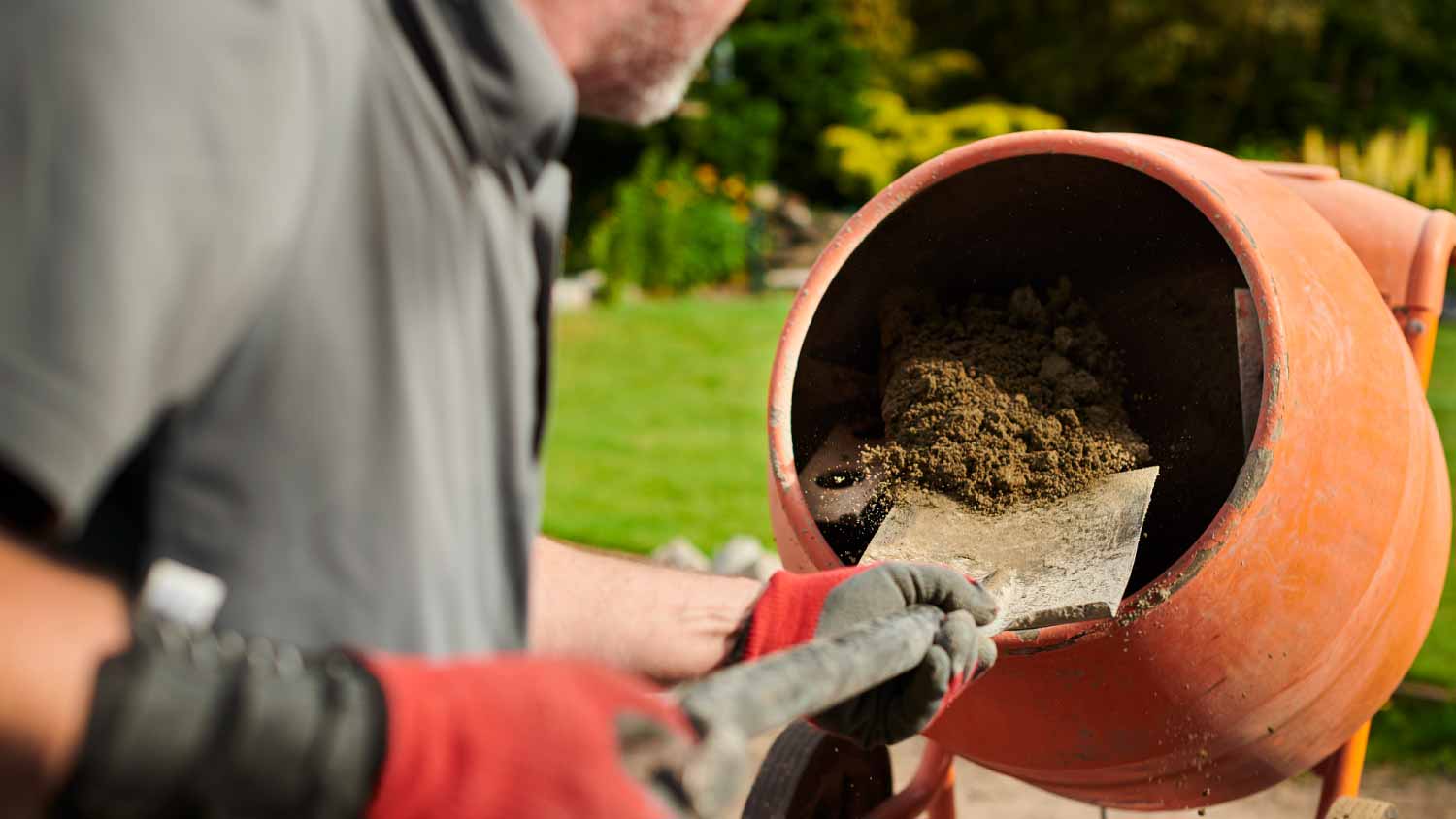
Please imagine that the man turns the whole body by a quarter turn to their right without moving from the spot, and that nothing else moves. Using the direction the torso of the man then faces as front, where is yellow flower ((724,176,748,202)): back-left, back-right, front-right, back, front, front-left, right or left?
back

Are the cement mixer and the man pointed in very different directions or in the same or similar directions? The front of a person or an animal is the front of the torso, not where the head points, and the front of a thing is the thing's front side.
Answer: very different directions

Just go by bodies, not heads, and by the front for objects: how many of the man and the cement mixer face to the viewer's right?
1

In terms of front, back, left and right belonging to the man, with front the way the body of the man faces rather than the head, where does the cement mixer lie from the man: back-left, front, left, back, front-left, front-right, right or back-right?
front-left

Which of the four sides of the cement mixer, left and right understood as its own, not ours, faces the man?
front

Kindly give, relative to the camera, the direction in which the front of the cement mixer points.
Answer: facing the viewer and to the left of the viewer

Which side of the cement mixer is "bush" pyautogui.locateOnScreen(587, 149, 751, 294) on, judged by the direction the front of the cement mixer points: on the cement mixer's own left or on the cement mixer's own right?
on the cement mixer's own right

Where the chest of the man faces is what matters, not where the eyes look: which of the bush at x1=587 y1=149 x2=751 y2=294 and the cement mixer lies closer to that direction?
the cement mixer

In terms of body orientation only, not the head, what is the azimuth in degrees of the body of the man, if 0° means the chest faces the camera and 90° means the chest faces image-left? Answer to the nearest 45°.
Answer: approximately 270°

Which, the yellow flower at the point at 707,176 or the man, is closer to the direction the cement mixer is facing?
the man

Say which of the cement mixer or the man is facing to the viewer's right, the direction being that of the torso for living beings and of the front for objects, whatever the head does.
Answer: the man

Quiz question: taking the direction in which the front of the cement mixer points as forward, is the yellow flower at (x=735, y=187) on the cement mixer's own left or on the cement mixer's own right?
on the cement mixer's own right

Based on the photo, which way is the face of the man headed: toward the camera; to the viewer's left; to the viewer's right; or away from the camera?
to the viewer's right
